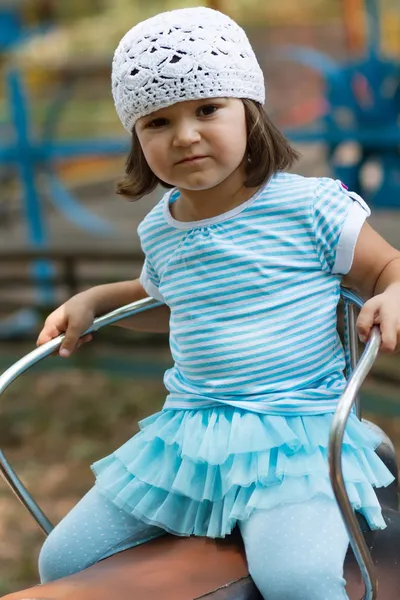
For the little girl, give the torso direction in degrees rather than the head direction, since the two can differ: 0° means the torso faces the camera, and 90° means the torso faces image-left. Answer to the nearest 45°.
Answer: approximately 45°

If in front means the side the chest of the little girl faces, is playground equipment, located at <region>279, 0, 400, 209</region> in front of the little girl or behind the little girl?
behind
